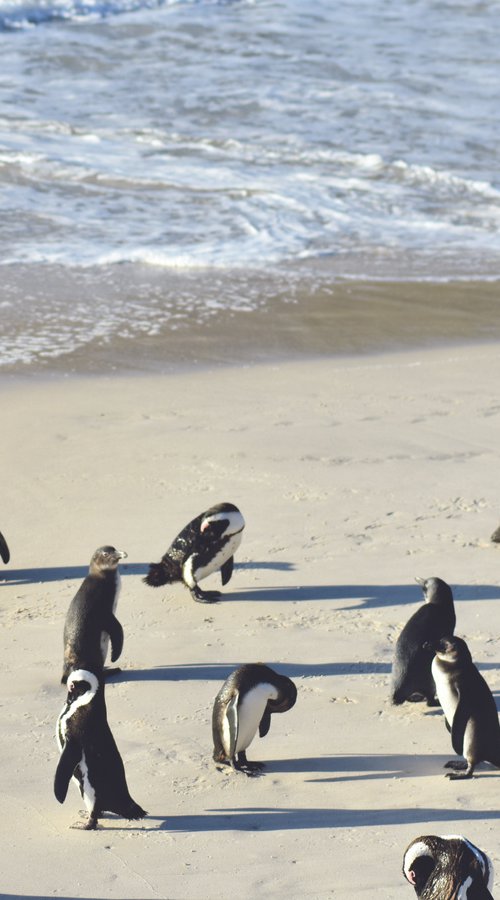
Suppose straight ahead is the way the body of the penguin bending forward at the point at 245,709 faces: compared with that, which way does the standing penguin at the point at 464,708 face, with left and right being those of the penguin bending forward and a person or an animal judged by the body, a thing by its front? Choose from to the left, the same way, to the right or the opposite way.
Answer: the opposite way

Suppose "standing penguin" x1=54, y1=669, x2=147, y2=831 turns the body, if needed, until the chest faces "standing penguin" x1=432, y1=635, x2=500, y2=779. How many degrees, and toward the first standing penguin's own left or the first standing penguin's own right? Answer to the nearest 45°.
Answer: approximately 180°

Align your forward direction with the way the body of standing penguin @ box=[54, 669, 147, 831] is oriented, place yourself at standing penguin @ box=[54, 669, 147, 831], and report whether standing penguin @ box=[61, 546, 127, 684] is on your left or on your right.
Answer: on your right

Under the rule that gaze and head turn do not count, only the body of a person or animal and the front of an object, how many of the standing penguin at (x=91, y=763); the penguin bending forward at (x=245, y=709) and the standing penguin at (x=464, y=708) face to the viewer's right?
1

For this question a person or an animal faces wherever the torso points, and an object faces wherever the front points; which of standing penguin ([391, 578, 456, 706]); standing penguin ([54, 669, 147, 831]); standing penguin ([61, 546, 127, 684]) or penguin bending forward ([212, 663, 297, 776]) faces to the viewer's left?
standing penguin ([54, 669, 147, 831])

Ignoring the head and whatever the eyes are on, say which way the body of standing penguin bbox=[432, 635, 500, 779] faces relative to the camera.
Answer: to the viewer's left

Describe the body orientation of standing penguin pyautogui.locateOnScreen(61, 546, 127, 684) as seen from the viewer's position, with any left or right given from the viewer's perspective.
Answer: facing to the right of the viewer

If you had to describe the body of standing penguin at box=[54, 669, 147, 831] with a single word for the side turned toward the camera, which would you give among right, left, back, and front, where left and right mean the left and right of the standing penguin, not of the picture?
left

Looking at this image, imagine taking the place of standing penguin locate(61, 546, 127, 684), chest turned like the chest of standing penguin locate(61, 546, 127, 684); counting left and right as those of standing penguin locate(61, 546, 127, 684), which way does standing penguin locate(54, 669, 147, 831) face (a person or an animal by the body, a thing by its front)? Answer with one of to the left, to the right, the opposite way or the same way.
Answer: the opposite way

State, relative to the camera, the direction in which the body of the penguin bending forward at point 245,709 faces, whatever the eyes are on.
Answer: to the viewer's right

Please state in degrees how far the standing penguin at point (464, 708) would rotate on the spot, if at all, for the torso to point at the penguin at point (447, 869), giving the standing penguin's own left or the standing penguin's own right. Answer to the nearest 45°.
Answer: approximately 90° to the standing penguin's own left

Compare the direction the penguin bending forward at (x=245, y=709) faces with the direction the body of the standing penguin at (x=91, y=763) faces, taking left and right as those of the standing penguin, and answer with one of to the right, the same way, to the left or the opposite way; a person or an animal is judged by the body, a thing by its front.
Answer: the opposite way
